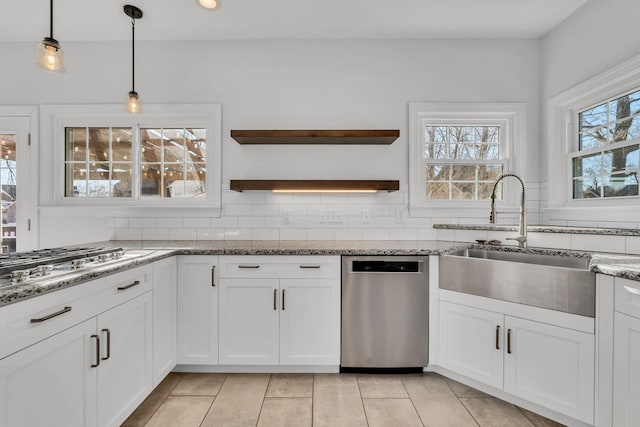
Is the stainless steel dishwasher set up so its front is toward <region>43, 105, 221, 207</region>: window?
no

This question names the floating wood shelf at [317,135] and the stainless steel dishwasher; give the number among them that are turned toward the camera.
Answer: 2

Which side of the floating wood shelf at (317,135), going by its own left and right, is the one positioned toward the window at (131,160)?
right

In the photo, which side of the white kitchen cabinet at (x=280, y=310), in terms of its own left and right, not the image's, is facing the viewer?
front

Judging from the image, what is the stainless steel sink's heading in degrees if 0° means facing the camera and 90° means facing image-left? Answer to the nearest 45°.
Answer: approximately 45°

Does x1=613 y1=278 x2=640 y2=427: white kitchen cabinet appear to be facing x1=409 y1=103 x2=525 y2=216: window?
no

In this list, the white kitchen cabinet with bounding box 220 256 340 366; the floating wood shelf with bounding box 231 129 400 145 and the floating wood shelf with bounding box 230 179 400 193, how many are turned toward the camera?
3

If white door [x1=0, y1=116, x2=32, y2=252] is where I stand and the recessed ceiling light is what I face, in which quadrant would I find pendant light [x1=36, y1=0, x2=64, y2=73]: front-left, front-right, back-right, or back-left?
front-right

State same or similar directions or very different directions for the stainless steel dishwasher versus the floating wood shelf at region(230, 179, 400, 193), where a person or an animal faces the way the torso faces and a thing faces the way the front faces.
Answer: same or similar directions

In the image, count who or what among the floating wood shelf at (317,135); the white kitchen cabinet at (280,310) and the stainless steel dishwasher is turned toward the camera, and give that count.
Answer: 3

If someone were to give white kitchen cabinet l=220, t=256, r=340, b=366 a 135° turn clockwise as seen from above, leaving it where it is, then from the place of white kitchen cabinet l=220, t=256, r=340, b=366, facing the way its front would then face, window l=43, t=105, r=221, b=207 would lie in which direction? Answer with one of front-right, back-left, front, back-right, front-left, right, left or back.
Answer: front

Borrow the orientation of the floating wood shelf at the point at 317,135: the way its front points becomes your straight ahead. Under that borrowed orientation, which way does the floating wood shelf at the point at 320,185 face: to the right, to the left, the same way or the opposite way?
the same way

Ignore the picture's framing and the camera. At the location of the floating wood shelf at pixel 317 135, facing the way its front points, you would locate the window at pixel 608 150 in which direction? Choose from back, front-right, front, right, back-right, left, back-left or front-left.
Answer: left

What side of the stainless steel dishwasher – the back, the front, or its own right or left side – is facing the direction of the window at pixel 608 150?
left

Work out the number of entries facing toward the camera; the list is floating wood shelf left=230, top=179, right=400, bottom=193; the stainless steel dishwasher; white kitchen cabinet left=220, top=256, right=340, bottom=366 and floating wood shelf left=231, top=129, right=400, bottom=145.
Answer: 4

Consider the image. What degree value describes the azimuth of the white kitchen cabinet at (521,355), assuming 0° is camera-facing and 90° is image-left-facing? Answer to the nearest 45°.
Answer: approximately 45°

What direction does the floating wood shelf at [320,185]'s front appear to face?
toward the camera

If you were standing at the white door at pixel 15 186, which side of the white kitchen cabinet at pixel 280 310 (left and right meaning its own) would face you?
right
